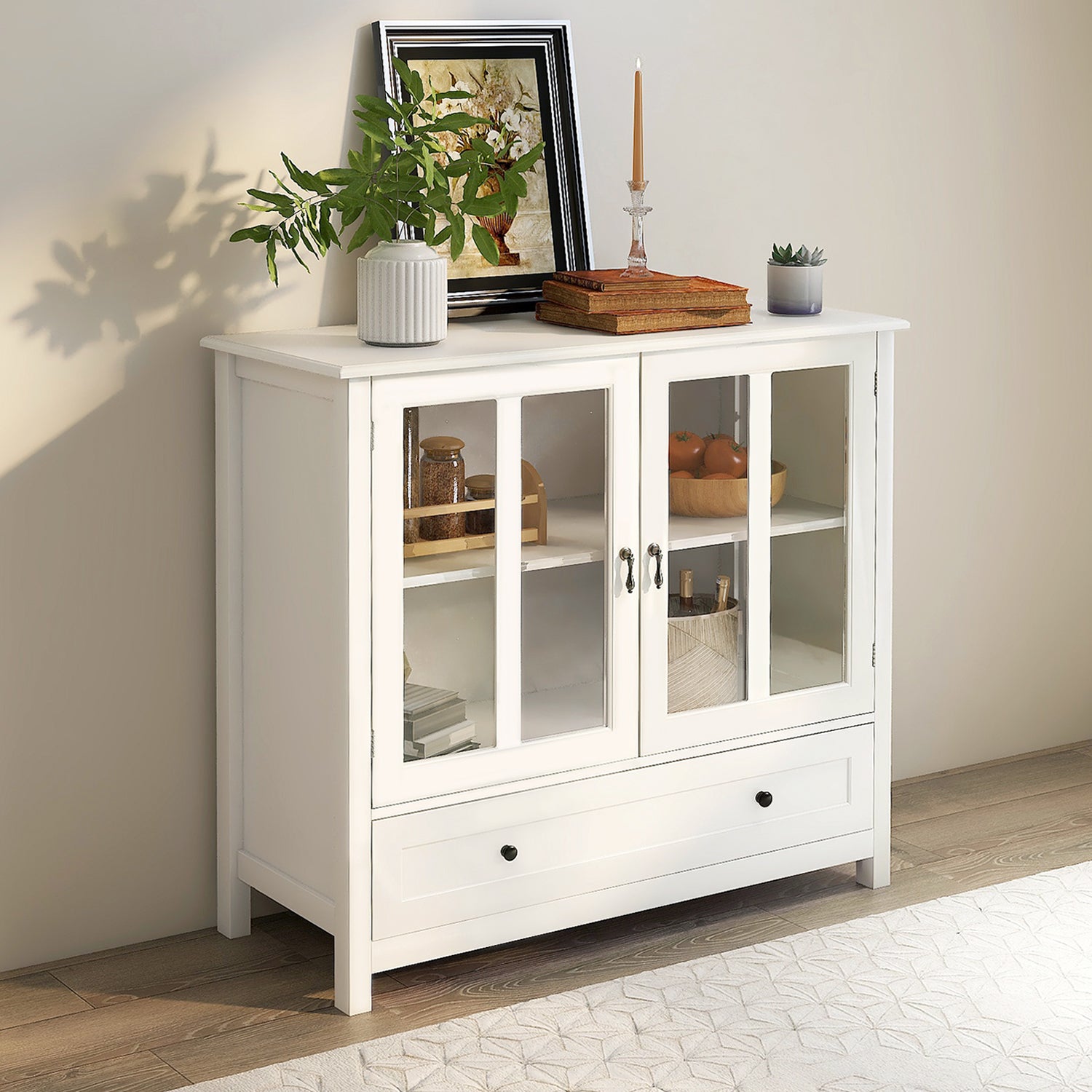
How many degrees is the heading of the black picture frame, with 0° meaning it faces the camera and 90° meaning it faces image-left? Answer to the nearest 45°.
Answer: approximately 315°
